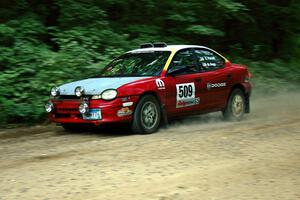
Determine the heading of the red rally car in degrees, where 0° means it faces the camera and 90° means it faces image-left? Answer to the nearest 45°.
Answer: approximately 45°
